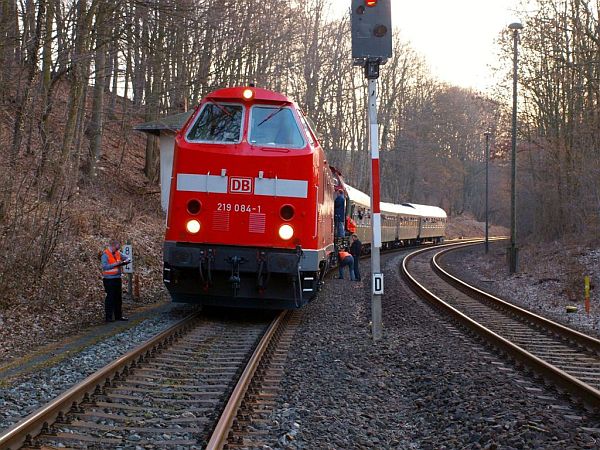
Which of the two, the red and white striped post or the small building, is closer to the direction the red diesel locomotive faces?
the red and white striped post

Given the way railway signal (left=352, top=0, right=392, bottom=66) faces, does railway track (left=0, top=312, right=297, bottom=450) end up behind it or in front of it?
in front

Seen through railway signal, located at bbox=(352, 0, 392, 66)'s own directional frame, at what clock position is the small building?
The small building is roughly at 5 o'clock from the railway signal.

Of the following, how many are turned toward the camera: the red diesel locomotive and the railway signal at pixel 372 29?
2

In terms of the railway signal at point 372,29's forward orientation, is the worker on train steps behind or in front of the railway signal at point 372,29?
behind

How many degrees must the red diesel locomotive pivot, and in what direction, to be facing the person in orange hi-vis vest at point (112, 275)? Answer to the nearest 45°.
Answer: approximately 90° to its right

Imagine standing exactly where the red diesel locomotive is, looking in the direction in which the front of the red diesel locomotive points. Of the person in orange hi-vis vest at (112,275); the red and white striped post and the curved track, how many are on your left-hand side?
2

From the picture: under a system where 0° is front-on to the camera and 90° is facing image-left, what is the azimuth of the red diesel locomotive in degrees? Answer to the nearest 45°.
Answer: approximately 0°

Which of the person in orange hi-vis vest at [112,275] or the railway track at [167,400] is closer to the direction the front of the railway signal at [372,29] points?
the railway track

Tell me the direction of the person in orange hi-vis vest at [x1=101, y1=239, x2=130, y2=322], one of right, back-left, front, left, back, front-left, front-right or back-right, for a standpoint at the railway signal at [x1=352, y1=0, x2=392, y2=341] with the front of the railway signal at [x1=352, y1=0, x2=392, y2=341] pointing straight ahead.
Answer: right

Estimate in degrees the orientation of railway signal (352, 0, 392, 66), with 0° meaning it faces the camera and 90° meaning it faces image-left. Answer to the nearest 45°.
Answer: approximately 0°
